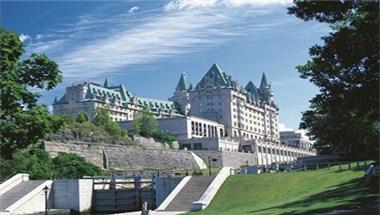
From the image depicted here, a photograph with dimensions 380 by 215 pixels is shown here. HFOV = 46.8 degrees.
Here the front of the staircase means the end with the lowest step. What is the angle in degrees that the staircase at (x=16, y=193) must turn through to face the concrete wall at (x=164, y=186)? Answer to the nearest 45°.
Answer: approximately 90° to its left

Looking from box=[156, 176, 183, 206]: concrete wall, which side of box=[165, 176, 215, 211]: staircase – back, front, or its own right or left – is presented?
right

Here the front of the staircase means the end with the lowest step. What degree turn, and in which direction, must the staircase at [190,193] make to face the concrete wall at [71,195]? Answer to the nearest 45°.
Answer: approximately 90° to its right
